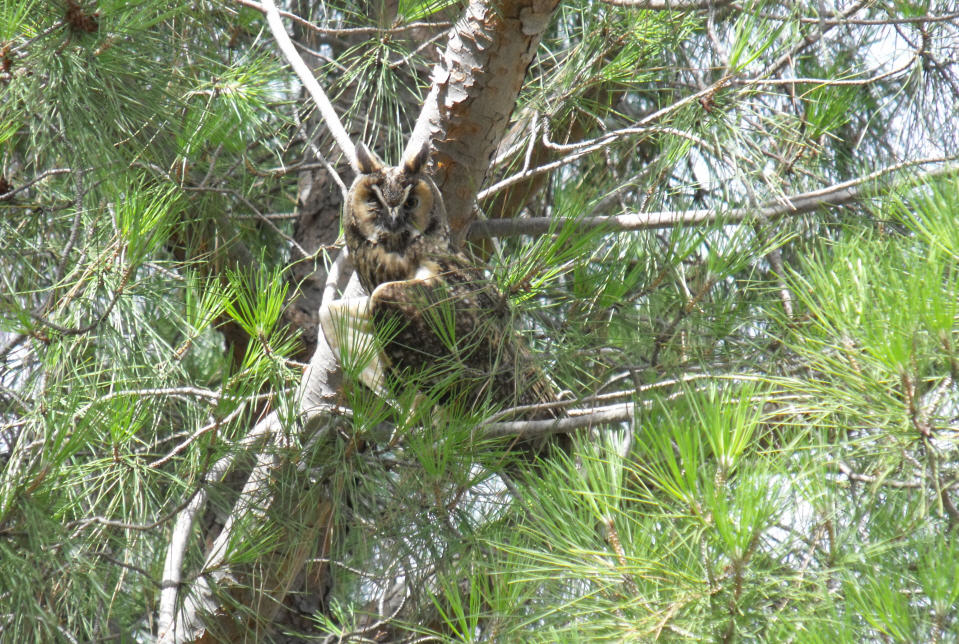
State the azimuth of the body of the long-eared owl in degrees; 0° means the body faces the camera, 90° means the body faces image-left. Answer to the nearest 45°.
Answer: approximately 45°
